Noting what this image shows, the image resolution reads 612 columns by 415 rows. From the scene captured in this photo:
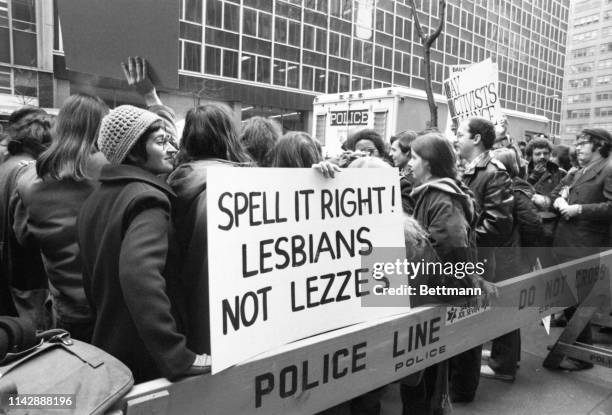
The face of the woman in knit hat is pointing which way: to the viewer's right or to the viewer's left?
to the viewer's right

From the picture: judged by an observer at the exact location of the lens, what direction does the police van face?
facing away from the viewer and to the right of the viewer

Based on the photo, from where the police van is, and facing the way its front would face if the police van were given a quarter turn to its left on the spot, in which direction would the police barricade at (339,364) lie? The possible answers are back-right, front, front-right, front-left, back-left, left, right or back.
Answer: back-left

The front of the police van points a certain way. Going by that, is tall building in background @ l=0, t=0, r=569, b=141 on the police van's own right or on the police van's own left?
on the police van's own left
